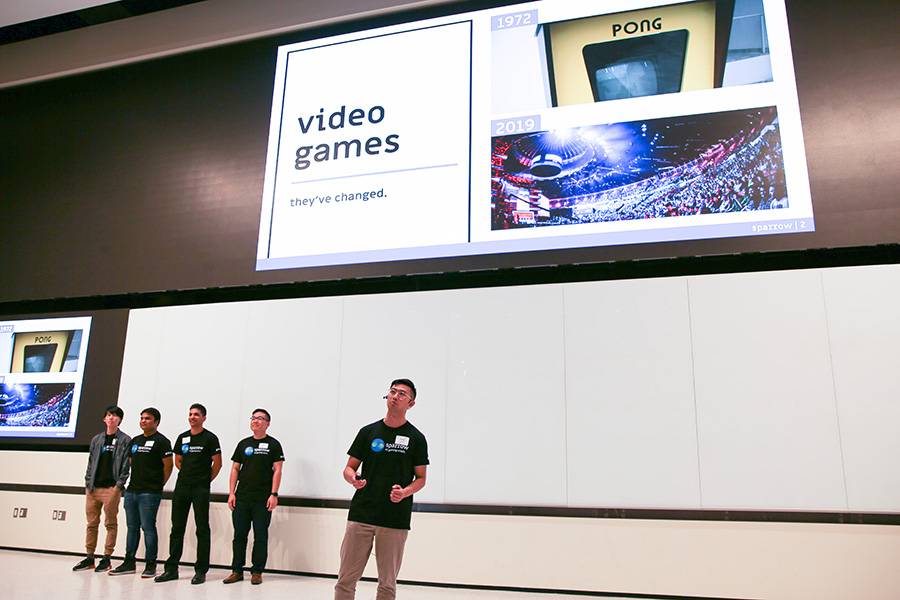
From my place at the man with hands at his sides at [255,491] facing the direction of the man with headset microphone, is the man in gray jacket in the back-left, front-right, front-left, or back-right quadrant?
back-right

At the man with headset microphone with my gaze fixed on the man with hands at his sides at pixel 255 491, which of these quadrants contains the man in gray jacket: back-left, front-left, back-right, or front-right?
front-left

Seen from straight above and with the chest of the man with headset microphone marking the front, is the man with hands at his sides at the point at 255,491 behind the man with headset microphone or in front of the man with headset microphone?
behind

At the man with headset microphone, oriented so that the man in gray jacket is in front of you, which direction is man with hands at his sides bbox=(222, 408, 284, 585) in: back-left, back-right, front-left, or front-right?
front-right

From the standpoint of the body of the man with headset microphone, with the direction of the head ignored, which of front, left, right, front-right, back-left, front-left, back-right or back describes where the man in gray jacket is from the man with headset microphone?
back-right

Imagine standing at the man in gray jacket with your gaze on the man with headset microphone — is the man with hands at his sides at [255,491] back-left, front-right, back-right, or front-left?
front-left

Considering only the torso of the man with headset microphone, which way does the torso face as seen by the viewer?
toward the camera
